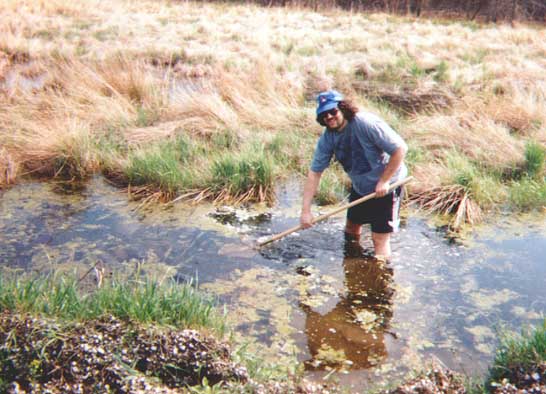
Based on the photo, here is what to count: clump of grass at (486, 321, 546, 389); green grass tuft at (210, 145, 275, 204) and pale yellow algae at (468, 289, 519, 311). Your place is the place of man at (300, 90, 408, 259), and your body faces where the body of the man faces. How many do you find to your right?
1

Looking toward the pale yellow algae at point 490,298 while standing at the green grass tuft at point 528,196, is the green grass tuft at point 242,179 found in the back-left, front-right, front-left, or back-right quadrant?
front-right

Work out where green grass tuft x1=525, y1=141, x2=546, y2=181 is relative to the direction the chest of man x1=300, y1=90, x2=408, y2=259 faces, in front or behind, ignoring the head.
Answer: behind

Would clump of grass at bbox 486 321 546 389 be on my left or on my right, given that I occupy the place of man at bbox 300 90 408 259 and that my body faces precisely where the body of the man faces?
on my left

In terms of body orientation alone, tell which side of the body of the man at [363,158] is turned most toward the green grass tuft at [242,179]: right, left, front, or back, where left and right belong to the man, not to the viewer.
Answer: right

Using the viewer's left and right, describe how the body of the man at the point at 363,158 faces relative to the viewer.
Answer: facing the viewer and to the left of the viewer
